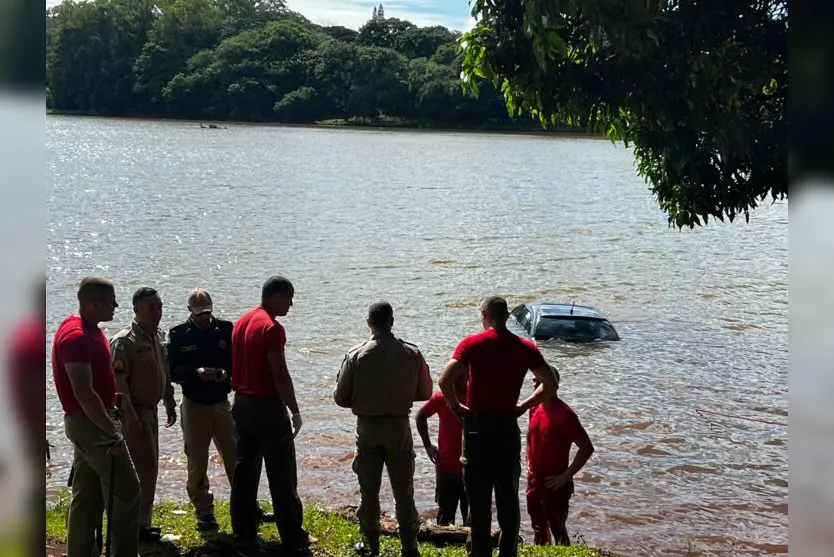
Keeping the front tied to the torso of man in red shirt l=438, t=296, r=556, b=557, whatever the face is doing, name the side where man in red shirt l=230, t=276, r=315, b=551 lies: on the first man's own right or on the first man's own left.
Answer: on the first man's own left

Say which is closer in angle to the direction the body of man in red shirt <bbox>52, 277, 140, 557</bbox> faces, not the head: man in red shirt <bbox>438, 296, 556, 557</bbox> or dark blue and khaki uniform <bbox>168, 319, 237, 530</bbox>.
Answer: the man in red shirt

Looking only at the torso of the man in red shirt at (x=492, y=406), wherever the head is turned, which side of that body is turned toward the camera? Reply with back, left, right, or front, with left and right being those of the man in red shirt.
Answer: back

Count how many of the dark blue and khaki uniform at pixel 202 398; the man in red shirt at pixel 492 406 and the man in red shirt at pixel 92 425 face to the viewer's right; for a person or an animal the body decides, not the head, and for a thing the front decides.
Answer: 1

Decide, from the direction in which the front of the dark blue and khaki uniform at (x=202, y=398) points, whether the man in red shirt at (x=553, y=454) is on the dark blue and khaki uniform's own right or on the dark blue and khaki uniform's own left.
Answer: on the dark blue and khaki uniform's own left

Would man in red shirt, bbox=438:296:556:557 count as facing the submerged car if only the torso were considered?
yes

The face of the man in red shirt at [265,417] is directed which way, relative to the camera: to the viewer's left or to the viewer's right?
to the viewer's right

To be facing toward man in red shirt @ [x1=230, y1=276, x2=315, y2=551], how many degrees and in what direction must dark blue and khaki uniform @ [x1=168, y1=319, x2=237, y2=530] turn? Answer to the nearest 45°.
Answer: approximately 45° to its left

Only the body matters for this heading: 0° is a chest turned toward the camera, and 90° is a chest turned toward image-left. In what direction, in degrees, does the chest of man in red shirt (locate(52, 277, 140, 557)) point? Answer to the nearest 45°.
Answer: approximately 270°

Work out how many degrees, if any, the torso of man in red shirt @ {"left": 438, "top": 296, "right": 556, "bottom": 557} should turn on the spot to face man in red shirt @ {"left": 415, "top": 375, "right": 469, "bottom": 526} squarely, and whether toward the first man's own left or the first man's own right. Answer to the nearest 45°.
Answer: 0° — they already face them

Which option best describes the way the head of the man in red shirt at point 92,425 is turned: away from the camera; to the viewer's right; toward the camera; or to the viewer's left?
to the viewer's right

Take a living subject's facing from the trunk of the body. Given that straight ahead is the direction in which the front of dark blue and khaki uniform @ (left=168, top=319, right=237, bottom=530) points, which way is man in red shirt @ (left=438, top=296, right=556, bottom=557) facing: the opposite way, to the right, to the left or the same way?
the opposite way

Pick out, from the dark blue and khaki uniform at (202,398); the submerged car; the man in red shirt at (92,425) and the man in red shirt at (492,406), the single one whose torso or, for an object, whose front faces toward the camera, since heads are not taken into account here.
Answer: the dark blue and khaki uniform
